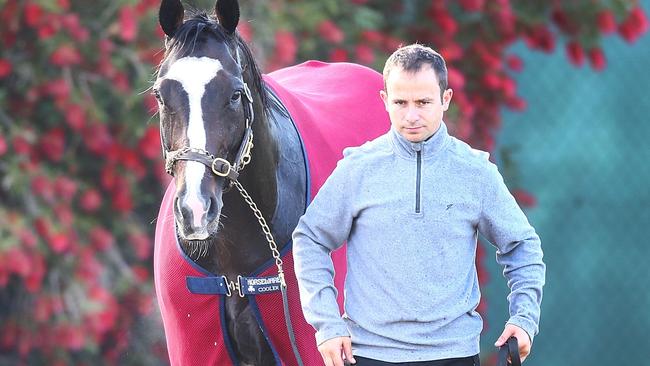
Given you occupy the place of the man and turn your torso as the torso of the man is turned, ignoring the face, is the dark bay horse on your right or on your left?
on your right

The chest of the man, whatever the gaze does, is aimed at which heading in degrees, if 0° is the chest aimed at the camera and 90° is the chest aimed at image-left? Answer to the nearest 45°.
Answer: approximately 0°

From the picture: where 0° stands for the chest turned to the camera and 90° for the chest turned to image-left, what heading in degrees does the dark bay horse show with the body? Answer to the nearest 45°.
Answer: approximately 45°

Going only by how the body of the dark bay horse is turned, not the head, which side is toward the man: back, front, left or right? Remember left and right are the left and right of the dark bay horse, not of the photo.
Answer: left
